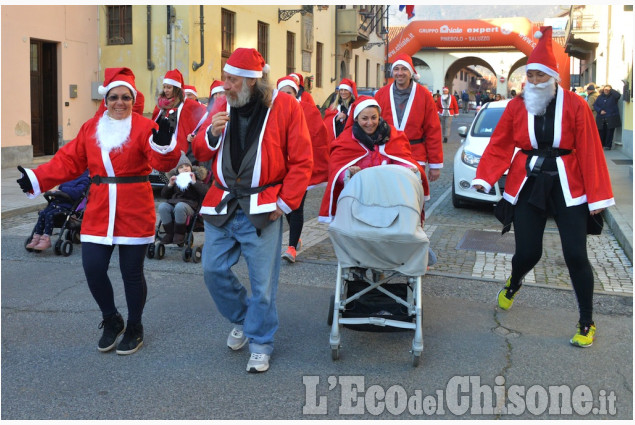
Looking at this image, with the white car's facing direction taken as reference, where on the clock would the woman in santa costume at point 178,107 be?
The woman in santa costume is roughly at 1 o'clock from the white car.

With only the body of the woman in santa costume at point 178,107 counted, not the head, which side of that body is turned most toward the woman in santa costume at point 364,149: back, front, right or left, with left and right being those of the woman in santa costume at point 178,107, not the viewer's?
left

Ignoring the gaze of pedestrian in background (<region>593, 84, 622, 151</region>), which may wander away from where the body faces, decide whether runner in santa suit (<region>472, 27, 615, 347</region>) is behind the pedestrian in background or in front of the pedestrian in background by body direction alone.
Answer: in front

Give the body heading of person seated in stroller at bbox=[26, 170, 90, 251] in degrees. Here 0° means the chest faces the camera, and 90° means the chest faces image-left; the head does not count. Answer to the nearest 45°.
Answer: approximately 45°

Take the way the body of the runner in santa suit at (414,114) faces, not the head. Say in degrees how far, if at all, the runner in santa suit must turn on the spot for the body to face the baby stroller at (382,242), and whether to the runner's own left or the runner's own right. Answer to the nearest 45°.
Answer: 0° — they already face it
